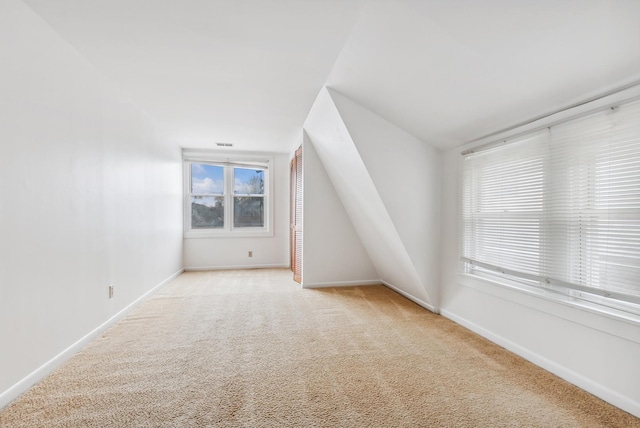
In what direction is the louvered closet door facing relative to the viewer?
to the viewer's left

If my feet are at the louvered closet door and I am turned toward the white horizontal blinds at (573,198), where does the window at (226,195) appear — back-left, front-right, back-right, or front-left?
back-right

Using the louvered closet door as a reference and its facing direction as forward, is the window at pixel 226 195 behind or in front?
in front

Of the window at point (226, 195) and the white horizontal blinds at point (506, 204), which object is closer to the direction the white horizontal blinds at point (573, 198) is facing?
the window

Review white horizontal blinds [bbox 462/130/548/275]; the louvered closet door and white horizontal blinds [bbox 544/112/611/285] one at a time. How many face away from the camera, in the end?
0

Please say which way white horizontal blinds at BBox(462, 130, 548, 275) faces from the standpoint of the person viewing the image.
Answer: facing the viewer and to the left of the viewer

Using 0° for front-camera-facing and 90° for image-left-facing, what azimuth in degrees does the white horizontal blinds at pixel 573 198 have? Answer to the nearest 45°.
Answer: approximately 45°
